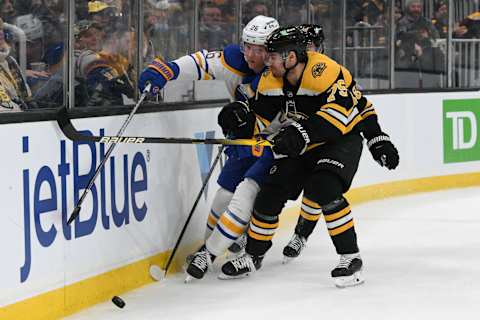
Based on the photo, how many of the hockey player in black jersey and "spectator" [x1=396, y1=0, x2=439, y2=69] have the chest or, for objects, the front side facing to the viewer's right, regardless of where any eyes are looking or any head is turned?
0

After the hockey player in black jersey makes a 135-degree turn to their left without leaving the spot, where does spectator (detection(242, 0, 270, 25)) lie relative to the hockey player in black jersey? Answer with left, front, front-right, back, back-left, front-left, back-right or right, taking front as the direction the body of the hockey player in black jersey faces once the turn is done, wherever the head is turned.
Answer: left

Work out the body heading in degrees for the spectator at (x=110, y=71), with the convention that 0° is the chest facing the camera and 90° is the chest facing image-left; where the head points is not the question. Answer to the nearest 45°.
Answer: approximately 315°

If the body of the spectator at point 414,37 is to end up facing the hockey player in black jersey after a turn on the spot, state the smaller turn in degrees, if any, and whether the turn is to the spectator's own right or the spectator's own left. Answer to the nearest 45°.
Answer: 0° — they already face them

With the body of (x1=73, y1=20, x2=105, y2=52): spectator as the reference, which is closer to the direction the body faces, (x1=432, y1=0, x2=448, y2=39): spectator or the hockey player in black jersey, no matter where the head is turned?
the hockey player in black jersey

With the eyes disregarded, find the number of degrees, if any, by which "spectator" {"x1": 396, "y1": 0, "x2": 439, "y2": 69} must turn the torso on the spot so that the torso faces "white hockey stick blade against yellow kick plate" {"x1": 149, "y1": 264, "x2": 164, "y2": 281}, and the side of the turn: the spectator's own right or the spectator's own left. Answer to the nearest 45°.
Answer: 0° — they already face it

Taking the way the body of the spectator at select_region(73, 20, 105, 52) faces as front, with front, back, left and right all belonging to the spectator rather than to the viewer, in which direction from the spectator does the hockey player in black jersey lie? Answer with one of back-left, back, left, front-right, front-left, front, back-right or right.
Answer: front-left

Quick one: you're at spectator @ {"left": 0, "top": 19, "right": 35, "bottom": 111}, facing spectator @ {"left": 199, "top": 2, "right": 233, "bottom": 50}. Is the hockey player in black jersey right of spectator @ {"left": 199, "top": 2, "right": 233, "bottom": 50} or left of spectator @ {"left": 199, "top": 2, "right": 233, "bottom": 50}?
right

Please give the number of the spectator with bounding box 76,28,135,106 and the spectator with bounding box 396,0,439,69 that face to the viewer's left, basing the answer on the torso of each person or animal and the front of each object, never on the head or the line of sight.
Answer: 0

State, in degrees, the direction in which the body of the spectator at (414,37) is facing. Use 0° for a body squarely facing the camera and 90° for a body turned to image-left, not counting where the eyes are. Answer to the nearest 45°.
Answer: approximately 0°

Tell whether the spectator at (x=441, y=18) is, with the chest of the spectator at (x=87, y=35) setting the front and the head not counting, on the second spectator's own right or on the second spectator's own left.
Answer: on the second spectator's own left
